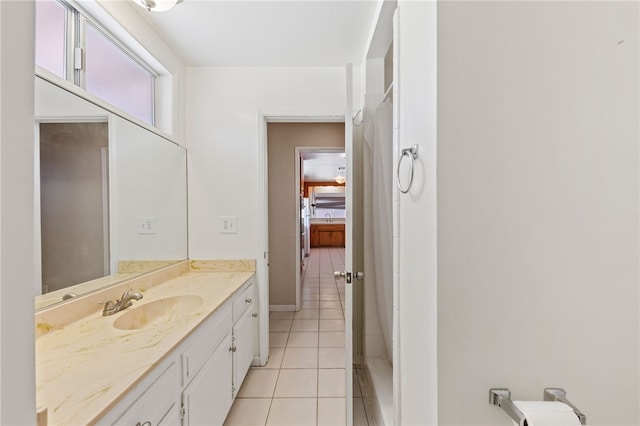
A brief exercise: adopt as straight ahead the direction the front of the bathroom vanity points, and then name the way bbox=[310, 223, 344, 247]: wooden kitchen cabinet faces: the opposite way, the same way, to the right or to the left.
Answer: to the right

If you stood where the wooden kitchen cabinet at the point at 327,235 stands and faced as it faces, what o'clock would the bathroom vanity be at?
The bathroom vanity is roughly at 12 o'clock from the wooden kitchen cabinet.

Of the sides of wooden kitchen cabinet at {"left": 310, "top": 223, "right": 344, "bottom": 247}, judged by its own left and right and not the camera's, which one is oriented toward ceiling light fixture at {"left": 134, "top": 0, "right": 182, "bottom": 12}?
front

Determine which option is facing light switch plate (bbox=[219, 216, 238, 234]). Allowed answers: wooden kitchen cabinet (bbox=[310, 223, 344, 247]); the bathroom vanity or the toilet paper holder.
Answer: the wooden kitchen cabinet

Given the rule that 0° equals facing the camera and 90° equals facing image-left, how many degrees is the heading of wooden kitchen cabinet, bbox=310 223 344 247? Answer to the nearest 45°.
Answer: approximately 0°

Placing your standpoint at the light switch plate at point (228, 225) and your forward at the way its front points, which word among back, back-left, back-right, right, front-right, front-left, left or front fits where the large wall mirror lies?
front-right

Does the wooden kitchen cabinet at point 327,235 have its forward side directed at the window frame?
yes

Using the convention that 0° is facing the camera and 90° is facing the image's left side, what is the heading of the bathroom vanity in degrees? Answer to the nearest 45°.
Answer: approximately 315°

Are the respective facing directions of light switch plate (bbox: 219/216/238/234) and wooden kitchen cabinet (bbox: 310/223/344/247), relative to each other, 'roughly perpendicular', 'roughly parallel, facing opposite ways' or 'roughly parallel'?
roughly parallel

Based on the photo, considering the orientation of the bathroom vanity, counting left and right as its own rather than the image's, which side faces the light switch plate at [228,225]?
left

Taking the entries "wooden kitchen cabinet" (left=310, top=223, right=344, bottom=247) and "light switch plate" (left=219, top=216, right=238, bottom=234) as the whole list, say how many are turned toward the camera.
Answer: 2

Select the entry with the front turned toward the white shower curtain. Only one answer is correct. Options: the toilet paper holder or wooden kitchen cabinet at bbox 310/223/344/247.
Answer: the wooden kitchen cabinet

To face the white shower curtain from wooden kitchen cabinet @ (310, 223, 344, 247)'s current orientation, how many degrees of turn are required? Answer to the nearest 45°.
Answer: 0° — it already faces it

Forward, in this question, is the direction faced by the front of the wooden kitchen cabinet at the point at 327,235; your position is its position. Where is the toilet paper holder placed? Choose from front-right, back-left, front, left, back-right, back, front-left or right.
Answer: front

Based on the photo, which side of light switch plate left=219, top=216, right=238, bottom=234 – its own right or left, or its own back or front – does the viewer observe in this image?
front
